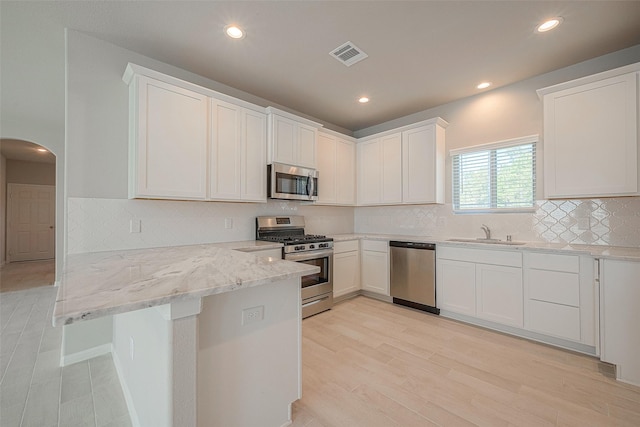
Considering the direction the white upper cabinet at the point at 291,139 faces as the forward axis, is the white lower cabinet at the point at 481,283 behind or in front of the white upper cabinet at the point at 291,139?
in front

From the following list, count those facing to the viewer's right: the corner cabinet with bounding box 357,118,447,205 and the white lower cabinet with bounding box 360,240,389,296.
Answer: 0

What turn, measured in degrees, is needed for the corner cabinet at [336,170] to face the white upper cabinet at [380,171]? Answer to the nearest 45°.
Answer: approximately 45° to its left

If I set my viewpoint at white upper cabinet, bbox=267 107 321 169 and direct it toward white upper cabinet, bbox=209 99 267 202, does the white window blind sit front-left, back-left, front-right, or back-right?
back-left

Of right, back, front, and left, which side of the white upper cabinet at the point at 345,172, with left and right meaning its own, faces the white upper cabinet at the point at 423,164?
front

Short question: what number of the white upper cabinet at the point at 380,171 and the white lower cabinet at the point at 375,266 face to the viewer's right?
0

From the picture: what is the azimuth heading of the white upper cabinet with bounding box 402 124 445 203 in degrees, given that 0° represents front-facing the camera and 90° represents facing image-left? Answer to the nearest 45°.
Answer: approximately 45°

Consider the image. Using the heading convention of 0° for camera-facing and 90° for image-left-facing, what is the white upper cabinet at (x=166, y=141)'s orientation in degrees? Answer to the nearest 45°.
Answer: approximately 315°

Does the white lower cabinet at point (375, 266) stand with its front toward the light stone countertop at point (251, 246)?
yes

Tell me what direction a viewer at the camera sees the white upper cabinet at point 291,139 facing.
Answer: facing the viewer and to the right of the viewer

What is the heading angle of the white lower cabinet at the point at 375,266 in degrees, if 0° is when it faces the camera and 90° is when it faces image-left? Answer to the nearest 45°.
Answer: approximately 45°
